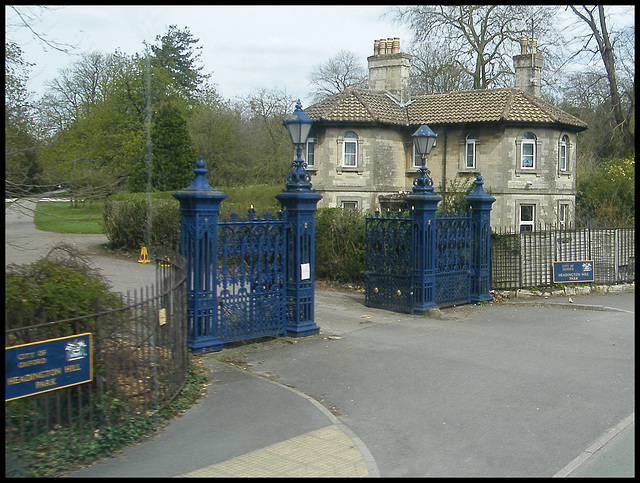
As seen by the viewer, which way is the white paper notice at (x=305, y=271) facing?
toward the camera

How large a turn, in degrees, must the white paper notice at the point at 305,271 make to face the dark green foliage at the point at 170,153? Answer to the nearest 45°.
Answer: approximately 180°

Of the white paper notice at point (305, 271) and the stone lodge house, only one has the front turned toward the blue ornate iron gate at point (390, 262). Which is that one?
the stone lodge house

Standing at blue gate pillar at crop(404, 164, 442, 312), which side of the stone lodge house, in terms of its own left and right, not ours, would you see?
front

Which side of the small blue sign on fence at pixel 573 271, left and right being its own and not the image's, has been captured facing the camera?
front

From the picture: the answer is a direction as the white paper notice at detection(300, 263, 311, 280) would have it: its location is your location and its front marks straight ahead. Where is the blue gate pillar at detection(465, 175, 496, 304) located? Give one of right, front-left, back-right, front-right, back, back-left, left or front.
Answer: back-left

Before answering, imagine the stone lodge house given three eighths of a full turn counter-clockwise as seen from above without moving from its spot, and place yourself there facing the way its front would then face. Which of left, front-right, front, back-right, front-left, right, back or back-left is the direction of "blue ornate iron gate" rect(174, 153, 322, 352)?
back-right

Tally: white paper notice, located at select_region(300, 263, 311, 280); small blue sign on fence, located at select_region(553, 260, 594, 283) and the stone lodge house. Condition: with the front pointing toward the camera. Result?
3

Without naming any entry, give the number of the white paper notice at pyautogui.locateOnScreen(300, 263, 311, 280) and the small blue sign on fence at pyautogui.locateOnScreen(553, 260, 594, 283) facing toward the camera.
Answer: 2

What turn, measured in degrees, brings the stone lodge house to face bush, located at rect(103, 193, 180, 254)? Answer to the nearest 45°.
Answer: approximately 45° to its right

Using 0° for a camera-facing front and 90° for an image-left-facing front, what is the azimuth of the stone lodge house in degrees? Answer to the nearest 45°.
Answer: approximately 0°

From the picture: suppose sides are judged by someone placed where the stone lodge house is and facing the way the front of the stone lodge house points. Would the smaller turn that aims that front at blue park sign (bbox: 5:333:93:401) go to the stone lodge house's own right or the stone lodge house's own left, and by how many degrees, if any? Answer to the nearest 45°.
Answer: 0° — it already faces it

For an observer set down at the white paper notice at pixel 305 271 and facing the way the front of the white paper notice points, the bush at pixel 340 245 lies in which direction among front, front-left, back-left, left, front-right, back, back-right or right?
back

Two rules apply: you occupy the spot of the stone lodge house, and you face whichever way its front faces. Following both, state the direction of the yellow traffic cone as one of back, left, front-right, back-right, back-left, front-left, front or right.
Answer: front-right
